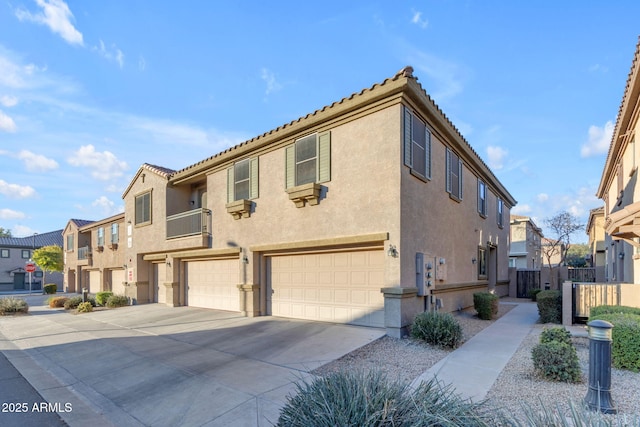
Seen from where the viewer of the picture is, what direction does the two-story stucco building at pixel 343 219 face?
facing the viewer and to the left of the viewer

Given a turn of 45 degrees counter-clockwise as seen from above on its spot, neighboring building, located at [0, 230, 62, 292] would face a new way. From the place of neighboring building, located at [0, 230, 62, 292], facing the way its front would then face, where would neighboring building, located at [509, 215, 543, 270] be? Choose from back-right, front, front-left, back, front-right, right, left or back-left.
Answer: front

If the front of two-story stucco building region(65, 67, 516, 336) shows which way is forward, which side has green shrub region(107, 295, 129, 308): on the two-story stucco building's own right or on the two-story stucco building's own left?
on the two-story stucco building's own right

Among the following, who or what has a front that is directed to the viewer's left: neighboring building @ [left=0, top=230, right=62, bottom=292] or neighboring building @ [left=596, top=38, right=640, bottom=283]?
neighboring building @ [left=596, top=38, right=640, bottom=283]

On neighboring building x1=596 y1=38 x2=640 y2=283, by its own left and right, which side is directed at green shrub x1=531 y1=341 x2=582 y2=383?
left

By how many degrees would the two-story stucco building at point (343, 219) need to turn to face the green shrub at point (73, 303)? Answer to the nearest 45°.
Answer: approximately 90° to its right

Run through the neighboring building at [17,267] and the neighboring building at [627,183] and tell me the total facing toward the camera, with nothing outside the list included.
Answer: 1

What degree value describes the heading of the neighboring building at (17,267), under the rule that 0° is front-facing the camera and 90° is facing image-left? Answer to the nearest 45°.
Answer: approximately 0°

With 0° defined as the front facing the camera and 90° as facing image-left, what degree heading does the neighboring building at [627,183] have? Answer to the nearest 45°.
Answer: approximately 90°
